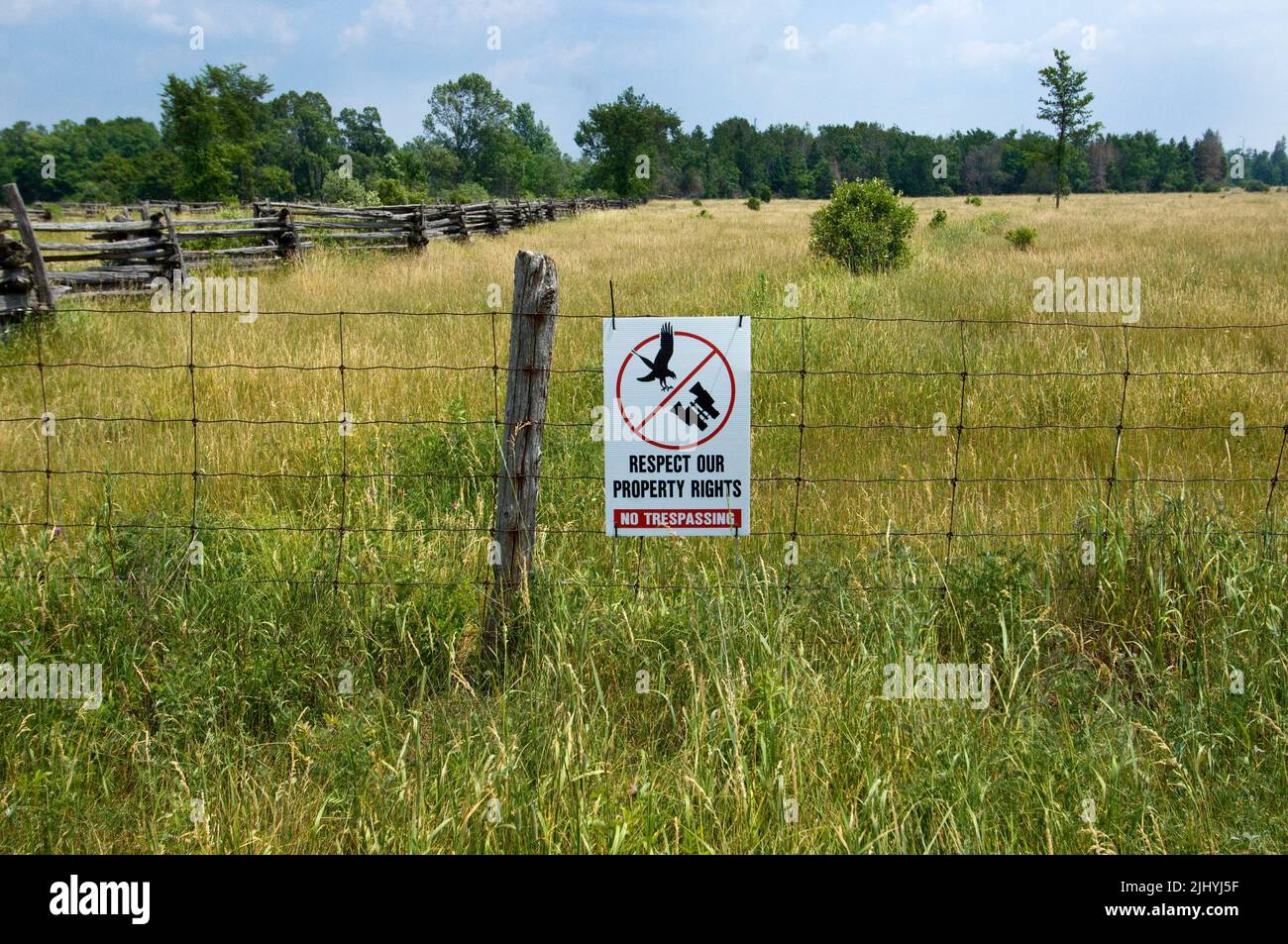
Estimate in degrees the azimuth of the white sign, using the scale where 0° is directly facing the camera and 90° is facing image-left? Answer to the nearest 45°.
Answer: approximately 0°

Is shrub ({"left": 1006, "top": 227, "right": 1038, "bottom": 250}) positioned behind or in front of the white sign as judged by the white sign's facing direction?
behind

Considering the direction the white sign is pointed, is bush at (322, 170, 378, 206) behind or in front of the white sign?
behind
